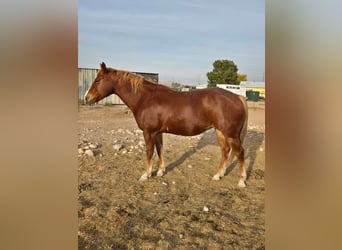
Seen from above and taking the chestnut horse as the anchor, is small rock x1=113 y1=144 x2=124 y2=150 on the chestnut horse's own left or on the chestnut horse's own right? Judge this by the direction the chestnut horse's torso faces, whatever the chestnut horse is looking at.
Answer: on the chestnut horse's own right

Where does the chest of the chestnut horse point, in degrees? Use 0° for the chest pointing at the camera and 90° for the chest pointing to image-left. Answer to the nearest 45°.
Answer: approximately 90°
